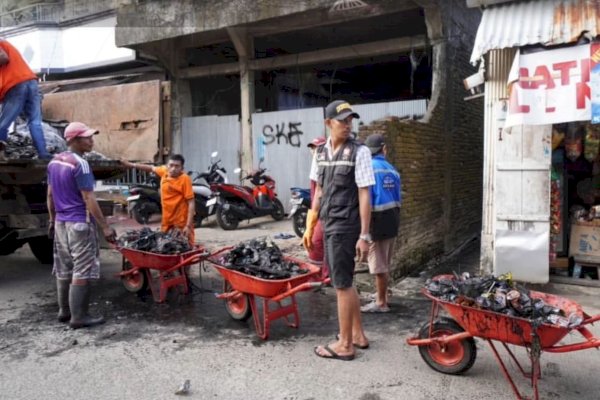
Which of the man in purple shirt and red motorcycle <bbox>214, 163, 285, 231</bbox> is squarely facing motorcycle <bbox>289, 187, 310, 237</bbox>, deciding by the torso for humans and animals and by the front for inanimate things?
the man in purple shirt

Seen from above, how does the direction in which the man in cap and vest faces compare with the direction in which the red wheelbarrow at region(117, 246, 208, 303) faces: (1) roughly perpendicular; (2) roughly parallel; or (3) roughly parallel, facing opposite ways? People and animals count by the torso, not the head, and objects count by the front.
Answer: roughly perpendicular

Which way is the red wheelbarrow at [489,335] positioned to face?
to the viewer's left

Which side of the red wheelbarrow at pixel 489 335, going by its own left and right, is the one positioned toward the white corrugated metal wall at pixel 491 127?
right

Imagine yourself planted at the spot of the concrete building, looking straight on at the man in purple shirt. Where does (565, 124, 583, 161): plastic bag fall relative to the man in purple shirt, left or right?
left

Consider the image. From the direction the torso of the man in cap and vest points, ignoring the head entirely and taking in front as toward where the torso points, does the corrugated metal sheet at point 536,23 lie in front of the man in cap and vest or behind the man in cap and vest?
behind

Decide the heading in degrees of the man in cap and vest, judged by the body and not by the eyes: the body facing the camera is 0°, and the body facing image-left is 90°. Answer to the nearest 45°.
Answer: approximately 45°

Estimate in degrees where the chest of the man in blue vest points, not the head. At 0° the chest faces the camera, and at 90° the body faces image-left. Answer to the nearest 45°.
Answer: approximately 135°
